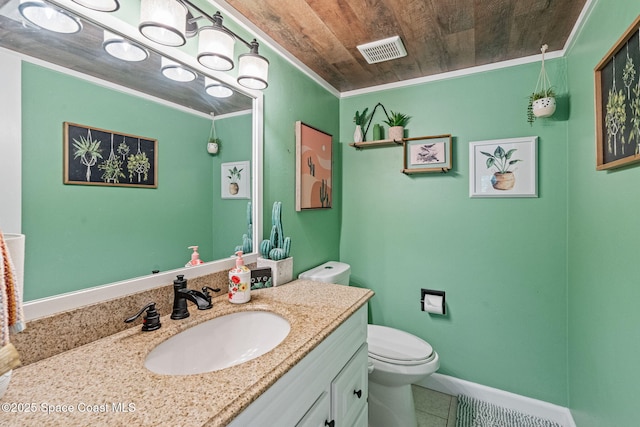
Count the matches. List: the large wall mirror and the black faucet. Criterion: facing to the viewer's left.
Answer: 0

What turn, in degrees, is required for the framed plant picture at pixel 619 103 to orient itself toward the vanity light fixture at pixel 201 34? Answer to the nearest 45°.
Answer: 0° — it already faces it

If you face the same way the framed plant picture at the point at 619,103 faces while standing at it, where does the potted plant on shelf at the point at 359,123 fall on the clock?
The potted plant on shelf is roughly at 2 o'clock from the framed plant picture.

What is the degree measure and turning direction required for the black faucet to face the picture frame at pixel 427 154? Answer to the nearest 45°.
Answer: approximately 45° to its left

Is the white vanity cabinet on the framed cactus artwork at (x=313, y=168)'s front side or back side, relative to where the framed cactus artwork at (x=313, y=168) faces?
on the front side

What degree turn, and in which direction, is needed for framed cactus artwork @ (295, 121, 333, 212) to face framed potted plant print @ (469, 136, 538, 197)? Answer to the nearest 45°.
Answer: approximately 45° to its left

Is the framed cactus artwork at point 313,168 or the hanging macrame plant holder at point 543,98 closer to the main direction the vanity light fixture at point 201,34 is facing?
the hanging macrame plant holder

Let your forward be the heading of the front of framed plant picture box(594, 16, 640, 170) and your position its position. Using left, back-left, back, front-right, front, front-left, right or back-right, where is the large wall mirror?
front

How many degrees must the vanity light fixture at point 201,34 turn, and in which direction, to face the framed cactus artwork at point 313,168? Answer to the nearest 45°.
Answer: approximately 90° to its left

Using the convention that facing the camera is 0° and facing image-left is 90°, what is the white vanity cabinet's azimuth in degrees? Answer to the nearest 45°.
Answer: approximately 315°

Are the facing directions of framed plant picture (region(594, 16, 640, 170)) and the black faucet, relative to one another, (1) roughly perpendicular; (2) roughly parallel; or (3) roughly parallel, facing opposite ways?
roughly parallel, facing opposite ways

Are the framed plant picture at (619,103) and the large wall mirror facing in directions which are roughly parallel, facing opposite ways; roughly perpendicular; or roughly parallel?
roughly parallel, facing opposite ways

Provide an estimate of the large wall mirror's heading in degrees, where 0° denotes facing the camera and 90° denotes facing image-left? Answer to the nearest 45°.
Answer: approximately 315°

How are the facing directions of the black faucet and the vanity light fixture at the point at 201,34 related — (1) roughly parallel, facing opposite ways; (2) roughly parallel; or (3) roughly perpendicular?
roughly parallel

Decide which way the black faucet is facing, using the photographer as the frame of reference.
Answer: facing the viewer and to the right of the viewer

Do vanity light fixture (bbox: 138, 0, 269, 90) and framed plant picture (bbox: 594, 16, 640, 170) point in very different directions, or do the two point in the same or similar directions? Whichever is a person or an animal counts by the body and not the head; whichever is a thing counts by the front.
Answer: very different directions

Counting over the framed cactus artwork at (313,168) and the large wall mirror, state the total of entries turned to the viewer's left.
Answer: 0
